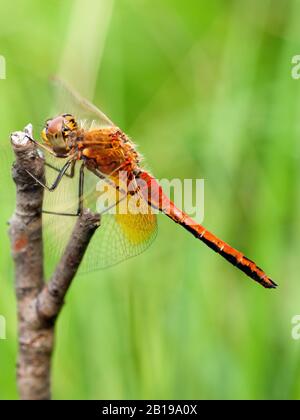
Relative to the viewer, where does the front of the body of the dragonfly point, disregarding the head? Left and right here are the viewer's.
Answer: facing to the left of the viewer
